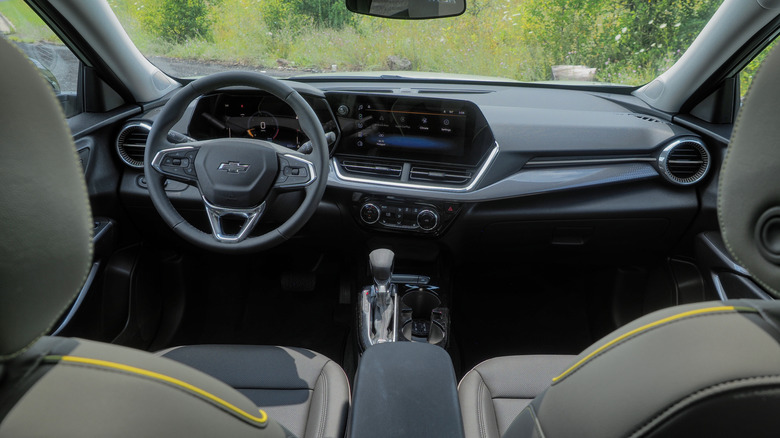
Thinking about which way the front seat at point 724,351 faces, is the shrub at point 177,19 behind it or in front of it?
in front

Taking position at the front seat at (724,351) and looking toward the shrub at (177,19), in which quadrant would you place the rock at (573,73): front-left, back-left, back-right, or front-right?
front-right

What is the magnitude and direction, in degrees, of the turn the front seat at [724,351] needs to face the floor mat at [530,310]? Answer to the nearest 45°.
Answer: approximately 45° to its right

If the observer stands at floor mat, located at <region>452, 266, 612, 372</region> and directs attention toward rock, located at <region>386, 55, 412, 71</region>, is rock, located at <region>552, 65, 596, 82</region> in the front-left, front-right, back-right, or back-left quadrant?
front-right

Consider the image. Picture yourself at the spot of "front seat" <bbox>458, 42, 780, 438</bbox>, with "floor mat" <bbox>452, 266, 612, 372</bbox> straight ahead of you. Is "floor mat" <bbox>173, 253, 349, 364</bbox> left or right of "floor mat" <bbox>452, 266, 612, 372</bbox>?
left

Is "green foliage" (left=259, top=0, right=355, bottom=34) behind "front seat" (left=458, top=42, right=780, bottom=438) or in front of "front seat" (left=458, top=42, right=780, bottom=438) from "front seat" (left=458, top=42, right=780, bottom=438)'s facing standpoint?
in front

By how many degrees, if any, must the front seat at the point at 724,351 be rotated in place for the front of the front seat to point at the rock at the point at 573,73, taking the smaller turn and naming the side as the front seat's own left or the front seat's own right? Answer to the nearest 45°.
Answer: approximately 45° to the front seat's own right

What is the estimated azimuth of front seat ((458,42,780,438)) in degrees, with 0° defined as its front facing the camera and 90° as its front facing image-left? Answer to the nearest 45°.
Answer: approximately 135°

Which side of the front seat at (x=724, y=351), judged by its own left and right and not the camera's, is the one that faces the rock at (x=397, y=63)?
front

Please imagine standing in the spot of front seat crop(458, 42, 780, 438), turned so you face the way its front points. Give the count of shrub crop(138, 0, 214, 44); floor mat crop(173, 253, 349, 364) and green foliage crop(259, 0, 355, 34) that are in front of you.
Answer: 3
